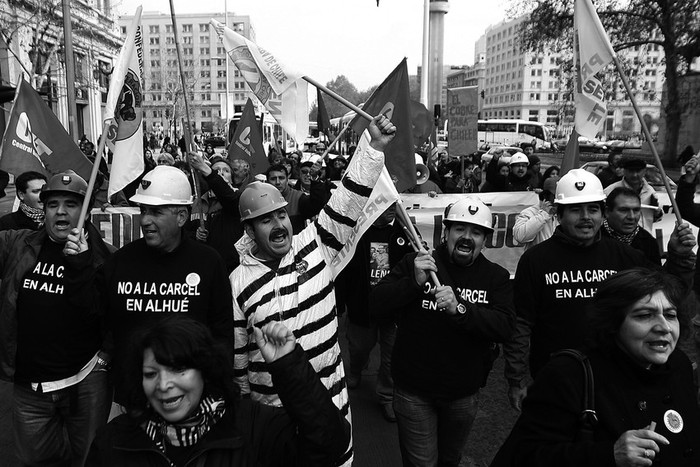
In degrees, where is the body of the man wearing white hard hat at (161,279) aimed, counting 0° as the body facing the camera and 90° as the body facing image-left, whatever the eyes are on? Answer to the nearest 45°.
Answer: approximately 0°

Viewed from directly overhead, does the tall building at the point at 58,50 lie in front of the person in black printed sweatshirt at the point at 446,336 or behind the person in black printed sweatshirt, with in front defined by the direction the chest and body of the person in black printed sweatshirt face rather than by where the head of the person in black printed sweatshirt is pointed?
behind

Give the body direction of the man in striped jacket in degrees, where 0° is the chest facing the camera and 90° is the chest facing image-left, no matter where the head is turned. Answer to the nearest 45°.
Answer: approximately 0°

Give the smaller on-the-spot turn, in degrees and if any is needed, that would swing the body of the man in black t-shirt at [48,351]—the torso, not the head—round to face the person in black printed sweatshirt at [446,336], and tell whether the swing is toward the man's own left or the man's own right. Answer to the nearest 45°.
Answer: approximately 45° to the man's own left
